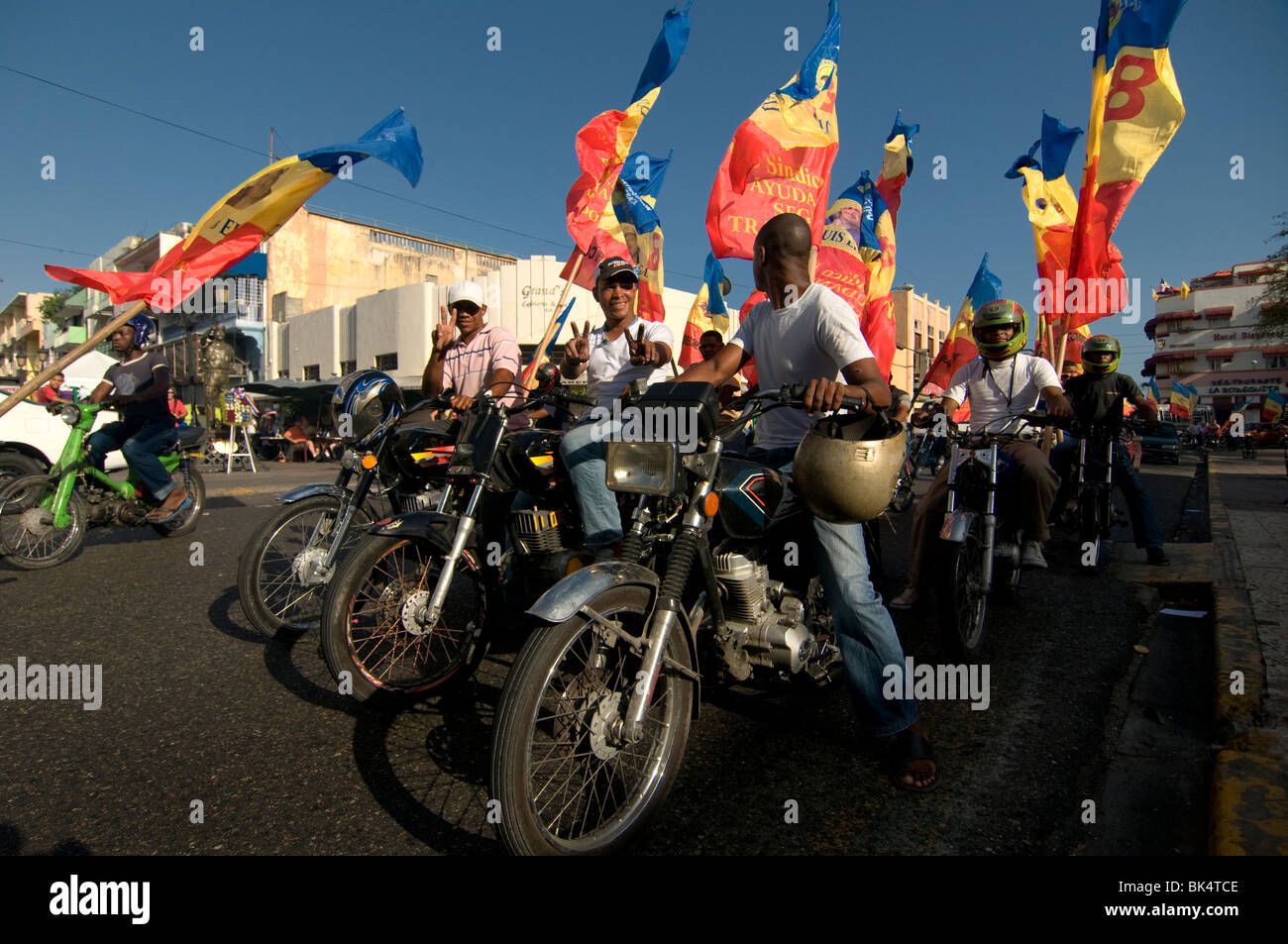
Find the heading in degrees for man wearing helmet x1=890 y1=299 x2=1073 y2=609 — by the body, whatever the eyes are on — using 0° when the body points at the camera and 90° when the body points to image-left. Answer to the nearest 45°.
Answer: approximately 0°

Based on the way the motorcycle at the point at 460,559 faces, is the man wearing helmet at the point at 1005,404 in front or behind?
behind

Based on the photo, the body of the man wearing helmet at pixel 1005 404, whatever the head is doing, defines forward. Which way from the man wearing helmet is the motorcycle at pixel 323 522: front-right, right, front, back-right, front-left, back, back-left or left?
front-right

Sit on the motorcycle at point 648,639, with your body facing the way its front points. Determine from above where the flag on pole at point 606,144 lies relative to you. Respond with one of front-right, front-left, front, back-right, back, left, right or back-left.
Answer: back-right

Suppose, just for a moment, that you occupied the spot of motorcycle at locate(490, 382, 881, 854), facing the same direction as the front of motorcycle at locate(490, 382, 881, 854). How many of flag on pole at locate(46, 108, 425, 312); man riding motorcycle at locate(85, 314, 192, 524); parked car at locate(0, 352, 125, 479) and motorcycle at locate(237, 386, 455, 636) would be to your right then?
4

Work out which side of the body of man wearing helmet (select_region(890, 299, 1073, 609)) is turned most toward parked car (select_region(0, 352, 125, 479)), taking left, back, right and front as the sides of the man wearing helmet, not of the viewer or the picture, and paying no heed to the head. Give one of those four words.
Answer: right

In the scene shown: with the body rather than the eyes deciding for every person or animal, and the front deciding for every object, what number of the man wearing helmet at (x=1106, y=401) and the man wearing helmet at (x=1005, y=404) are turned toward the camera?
2
